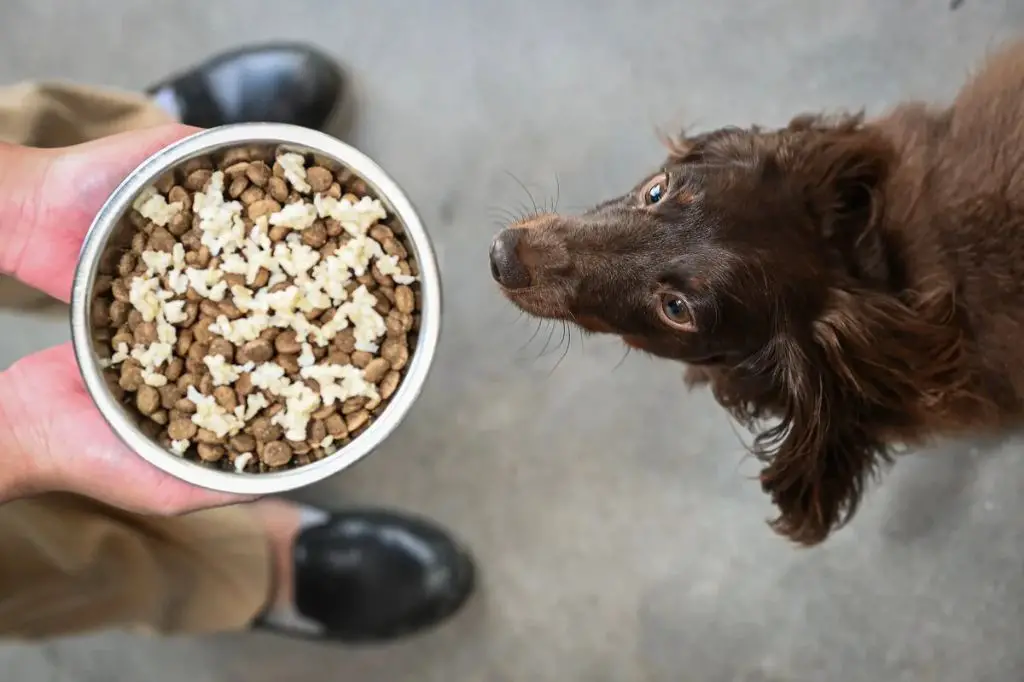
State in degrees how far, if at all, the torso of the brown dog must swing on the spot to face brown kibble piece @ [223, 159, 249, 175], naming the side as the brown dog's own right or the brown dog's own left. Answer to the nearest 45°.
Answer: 0° — it already faces it

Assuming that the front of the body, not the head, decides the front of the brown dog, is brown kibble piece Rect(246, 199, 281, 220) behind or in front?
in front

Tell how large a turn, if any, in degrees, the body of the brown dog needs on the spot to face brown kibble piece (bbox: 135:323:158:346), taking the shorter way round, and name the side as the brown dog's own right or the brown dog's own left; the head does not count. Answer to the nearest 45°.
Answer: approximately 45° to the brown dog's own left

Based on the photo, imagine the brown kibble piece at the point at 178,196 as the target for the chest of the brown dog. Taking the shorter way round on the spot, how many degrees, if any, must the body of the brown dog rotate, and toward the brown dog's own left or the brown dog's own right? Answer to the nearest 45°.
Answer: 0° — it already faces it

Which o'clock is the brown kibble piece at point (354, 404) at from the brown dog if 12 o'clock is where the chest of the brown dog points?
The brown kibble piece is roughly at 11 o'clock from the brown dog.

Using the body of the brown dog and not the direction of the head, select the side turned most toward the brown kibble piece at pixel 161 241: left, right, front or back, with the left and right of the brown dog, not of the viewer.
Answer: front

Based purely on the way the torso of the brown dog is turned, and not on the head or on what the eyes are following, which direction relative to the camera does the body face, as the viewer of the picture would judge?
to the viewer's left

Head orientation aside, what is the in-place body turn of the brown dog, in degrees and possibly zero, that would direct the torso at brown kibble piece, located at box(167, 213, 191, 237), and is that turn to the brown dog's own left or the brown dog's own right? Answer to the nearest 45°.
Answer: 0° — it already faces it

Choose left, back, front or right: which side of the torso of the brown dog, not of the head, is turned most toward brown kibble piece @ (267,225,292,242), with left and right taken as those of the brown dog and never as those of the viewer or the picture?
front
